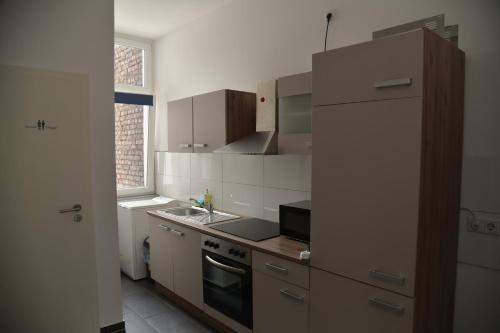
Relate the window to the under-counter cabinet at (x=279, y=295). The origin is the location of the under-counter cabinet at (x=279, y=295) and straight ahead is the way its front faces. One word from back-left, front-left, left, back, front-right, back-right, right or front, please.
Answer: right

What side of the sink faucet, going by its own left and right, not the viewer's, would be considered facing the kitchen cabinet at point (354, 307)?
left

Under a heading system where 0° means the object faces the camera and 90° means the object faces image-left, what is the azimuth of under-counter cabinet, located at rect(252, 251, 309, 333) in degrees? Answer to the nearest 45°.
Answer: approximately 45°

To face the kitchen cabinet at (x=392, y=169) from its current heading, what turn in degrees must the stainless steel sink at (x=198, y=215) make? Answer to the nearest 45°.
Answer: approximately 90° to its left

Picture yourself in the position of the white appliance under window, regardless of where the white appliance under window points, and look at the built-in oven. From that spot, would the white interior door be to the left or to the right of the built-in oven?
right

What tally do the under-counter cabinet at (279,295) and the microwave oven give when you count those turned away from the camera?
0

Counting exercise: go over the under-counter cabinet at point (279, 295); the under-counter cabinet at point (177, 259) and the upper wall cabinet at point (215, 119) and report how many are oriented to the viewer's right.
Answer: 0

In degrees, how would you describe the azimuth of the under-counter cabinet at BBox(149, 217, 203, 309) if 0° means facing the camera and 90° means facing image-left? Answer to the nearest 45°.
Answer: approximately 45°

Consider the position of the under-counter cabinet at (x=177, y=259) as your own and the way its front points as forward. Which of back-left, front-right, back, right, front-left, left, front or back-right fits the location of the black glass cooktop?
left

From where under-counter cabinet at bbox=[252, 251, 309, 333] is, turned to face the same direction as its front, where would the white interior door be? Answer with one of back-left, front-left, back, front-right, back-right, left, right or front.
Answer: front-right

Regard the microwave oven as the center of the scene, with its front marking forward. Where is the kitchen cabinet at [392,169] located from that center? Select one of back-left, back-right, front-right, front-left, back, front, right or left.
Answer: left

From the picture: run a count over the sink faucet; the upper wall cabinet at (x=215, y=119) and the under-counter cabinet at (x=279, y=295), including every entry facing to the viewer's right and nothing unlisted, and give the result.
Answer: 0

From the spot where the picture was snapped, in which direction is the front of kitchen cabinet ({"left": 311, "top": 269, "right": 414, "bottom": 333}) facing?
facing the viewer and to the left of the viewer
